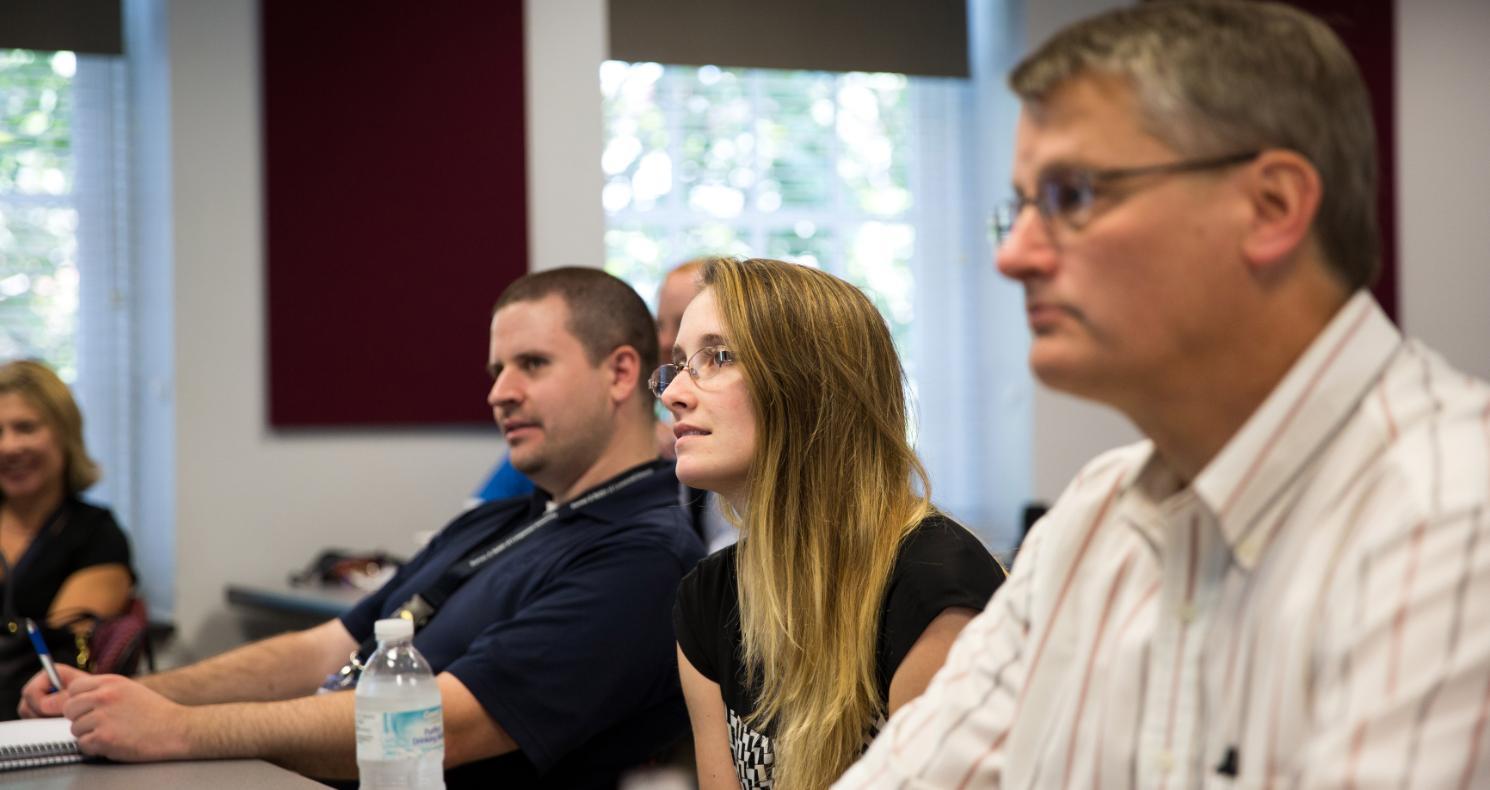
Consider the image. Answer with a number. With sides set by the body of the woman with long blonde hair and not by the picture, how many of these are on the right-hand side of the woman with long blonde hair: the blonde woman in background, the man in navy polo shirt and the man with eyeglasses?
2

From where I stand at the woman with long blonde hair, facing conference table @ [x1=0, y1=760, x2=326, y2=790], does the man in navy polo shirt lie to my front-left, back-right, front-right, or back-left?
front-right

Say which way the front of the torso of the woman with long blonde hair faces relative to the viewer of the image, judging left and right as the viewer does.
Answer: facing the viewer and to the left of the viewer

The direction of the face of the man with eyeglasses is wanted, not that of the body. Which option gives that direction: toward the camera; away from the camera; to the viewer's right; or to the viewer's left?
to the viewer's left

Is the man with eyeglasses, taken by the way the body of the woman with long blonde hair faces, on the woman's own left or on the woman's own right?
on the woman's own left

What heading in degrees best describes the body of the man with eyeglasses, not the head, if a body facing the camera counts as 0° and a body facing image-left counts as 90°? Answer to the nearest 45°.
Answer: approximately 45°

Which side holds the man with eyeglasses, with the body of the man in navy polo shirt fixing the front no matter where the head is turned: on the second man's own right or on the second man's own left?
on the second man's own left

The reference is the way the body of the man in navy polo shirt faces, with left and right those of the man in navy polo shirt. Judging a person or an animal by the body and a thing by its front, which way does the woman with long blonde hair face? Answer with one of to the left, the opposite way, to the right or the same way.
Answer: the same way

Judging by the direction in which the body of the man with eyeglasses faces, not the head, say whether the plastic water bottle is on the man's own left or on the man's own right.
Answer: on the man's own right

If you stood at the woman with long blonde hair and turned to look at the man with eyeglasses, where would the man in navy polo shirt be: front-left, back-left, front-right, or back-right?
back-right

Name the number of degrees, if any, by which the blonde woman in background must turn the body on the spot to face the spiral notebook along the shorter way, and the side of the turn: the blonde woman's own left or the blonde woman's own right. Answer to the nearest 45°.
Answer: approximately 45° to the blonde woman's own left

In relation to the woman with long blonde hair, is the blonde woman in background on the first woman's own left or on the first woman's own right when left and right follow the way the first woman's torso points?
on the first woman's own right

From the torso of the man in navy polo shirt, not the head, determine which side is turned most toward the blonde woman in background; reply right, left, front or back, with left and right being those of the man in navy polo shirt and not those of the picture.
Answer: right

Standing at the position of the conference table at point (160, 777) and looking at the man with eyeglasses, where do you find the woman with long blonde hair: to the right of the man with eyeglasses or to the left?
left

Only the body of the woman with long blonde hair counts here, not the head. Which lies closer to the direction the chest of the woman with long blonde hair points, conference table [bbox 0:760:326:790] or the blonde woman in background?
the conference table

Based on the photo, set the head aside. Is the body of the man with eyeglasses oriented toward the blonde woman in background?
no
